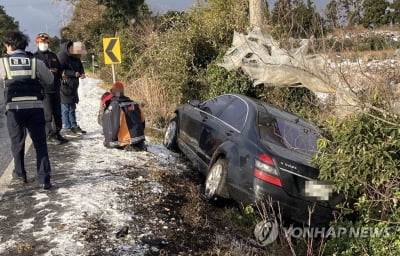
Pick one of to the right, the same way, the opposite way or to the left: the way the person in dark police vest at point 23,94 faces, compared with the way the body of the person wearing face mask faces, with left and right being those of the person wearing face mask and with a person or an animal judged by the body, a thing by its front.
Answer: the opposite way

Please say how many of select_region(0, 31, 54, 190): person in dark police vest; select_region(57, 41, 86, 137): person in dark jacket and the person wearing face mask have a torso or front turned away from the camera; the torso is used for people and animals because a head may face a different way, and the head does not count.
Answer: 1

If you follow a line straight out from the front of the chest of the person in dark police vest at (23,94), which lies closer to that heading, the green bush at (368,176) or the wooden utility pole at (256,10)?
the wooden utility pole

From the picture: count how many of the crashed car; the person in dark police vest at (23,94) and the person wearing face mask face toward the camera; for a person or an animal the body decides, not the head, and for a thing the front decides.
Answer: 1

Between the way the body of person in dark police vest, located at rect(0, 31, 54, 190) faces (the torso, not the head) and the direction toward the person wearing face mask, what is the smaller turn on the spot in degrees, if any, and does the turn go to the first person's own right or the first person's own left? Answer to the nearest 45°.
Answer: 0° — they already face them

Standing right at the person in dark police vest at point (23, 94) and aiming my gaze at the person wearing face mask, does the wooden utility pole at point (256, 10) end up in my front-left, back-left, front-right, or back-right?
front-right

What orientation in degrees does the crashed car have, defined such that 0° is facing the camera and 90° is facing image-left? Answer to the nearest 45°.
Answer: approximately 135°

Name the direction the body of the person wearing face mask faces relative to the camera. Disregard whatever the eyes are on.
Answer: toward the camera

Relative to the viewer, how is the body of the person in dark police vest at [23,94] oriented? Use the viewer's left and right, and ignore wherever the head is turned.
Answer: facing away from the viewer

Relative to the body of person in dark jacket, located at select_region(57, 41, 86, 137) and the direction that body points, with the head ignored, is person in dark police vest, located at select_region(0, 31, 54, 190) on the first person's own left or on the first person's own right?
on the first person's own right

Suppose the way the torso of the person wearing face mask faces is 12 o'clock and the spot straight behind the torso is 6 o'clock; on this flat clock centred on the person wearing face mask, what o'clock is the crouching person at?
The crouching person is roughly at 10 o'clock from the person wearing face mask.
